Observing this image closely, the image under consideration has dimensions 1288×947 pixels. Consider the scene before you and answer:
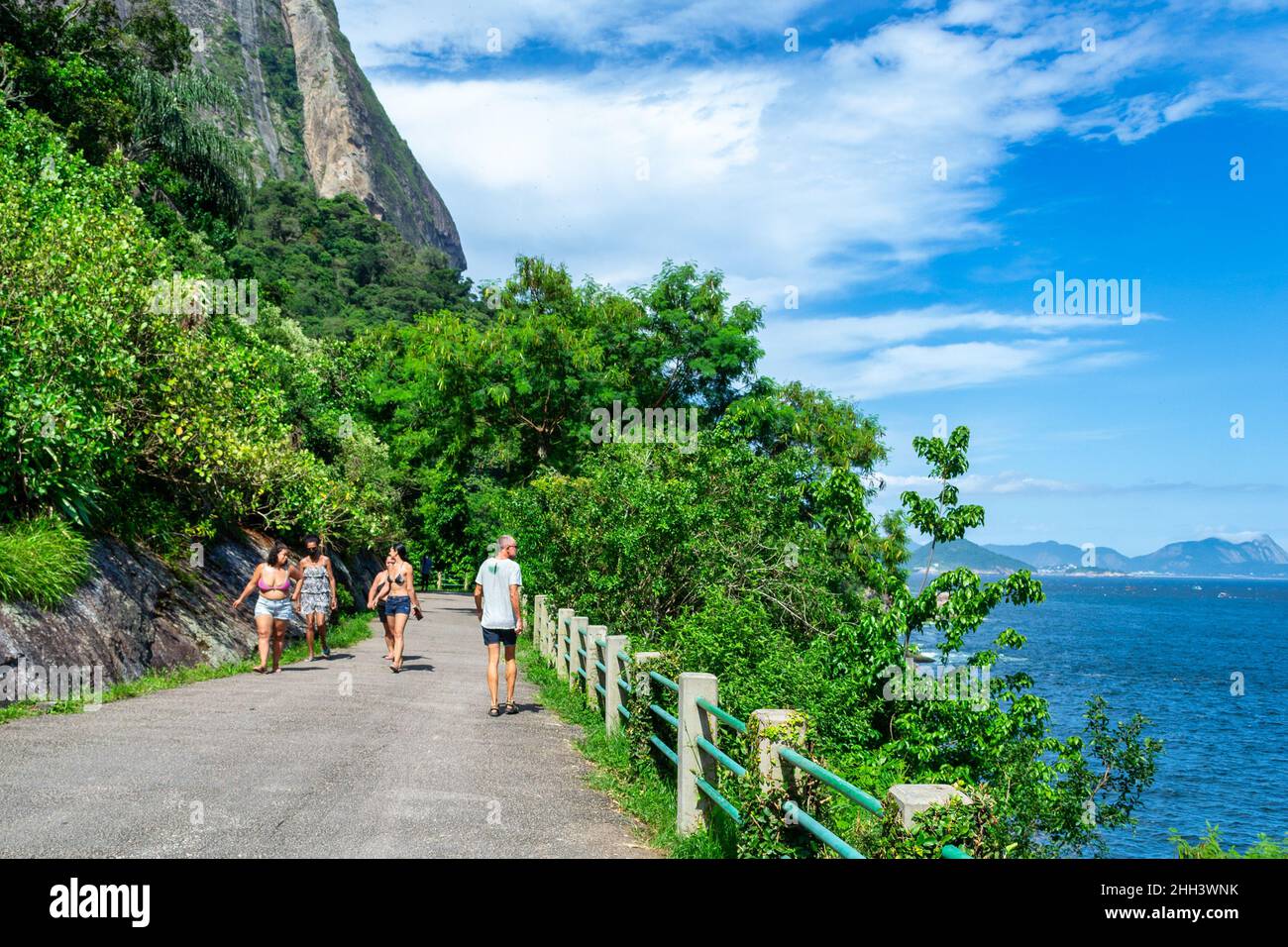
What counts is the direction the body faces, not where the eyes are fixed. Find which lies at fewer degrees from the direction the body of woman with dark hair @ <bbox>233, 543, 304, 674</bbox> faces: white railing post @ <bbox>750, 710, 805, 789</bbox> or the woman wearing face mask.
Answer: the white railing post

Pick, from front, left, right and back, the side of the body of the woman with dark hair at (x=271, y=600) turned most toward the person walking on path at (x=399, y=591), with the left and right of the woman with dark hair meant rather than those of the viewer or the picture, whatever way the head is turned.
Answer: left

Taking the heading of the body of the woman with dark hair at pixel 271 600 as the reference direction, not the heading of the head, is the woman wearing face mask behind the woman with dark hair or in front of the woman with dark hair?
behind

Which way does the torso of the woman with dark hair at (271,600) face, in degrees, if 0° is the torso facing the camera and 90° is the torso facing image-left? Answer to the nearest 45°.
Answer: approximately 0°

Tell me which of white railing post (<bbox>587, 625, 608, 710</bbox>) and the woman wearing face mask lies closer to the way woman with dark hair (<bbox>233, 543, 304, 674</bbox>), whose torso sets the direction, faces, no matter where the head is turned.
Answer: the white railing post
